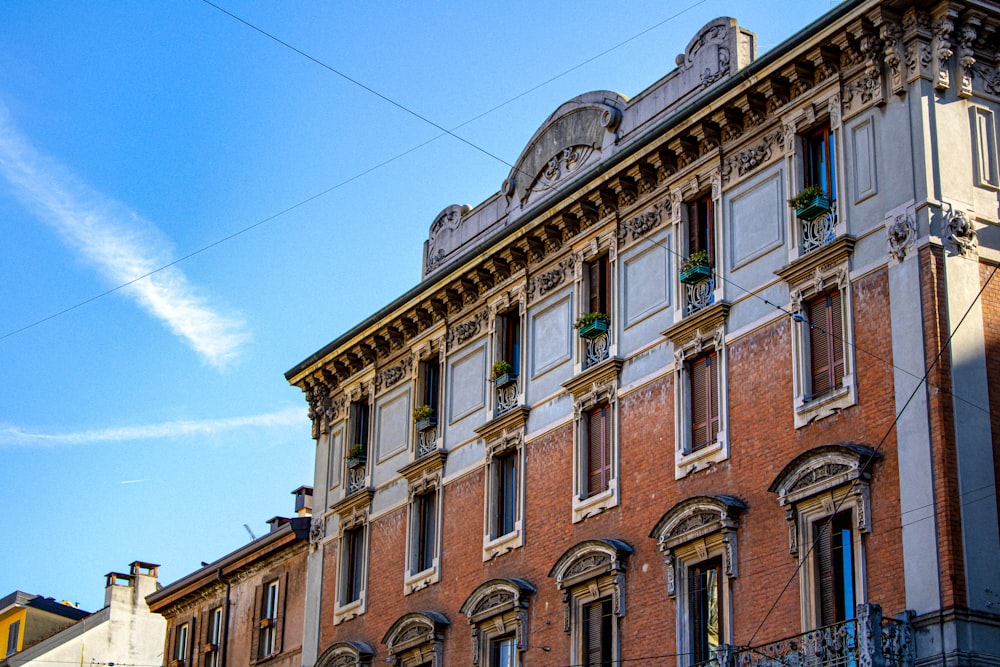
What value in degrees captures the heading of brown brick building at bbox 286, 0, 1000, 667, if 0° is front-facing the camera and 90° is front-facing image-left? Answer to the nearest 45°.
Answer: approximately 45°

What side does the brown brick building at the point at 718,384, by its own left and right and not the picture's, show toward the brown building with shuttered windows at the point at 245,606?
right

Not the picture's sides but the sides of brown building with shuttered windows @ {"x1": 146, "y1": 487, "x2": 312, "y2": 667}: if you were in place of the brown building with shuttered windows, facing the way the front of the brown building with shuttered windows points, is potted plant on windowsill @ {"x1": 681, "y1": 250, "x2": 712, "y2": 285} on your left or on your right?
on your left

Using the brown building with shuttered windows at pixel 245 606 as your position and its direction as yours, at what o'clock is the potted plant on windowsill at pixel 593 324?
The potted plant on windowsill is roughly at 10 o'clock from the brown building with shuttered windows.
